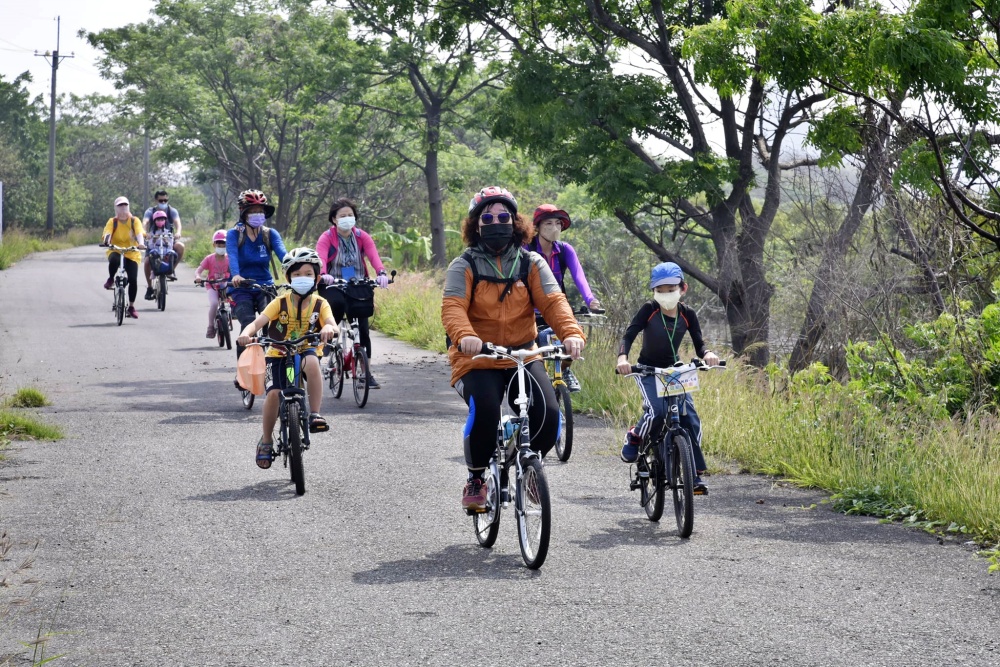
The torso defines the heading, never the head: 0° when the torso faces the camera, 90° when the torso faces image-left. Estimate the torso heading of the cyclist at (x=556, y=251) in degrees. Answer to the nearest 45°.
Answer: approximately 0°

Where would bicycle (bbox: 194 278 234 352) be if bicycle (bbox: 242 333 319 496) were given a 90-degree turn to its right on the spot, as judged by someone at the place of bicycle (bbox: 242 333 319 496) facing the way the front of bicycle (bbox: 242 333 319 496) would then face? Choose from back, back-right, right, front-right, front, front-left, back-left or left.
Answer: right

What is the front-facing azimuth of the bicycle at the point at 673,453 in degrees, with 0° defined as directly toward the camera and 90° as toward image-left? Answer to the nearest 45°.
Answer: approximately 0°

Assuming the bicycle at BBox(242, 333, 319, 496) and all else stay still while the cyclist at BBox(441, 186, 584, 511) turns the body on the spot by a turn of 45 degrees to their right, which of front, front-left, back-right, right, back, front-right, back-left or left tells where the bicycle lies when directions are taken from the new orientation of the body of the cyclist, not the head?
right

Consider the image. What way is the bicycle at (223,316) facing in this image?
toward the camera

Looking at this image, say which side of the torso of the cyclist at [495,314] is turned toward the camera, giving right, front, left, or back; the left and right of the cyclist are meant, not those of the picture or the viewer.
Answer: front

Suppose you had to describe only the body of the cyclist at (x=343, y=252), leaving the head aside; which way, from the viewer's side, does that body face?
toward the camera

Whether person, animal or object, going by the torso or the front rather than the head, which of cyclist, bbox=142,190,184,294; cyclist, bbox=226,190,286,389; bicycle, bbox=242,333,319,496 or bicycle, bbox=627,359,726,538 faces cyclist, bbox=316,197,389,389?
cyclist, bbox=142,190,184,294

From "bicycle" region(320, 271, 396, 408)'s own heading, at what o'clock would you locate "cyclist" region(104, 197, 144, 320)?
The cyclist is roughly at 5 o'clock from the bicycle.

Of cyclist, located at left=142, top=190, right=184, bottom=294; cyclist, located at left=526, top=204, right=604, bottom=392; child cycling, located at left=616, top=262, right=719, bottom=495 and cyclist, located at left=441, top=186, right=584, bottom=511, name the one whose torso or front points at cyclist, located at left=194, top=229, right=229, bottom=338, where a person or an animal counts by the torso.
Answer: cyclist, located at left=142, top=190, right=184, bottom=294

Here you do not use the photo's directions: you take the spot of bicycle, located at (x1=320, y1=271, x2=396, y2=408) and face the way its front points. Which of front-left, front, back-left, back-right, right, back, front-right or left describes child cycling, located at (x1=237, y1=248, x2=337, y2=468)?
front

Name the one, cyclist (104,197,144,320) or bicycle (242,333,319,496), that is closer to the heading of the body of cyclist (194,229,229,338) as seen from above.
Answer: the bicycle

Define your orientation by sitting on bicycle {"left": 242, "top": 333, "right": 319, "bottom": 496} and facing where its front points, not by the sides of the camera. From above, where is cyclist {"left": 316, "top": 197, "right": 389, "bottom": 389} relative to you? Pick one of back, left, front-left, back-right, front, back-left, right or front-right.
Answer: back

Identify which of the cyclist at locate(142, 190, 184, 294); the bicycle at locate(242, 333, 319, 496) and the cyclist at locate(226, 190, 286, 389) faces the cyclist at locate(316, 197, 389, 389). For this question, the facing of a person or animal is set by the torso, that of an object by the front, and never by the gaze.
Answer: the cyclist at locate(142, 190, 184, 294)
